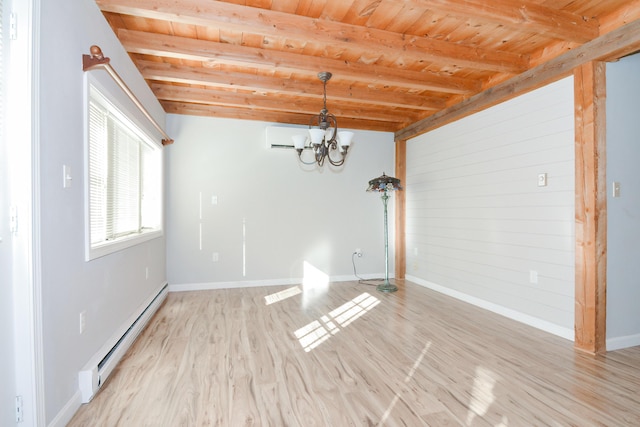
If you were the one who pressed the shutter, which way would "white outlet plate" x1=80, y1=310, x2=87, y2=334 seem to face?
facing the viewer and to the right of the viewer

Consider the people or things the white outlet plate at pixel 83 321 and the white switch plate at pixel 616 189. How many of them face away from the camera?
0

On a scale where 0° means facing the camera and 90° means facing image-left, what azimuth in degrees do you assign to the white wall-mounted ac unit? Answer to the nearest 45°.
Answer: approximately 0°

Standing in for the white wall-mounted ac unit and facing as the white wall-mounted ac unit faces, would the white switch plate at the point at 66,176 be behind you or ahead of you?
ahead

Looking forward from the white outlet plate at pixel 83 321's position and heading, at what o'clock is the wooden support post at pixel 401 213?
The wooden support post is roughly at 10 o'clock from the white outlet plate.

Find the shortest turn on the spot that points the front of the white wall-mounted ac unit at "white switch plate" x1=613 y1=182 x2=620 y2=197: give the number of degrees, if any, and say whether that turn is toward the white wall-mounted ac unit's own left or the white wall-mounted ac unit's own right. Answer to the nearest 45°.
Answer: approximately 45° to the white wall-mounted ac unit's own left

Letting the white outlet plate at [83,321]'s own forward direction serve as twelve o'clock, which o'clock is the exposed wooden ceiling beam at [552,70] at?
The exposed wooden ceiling beam is roughly at 11 o'clock from the white outlet plate.

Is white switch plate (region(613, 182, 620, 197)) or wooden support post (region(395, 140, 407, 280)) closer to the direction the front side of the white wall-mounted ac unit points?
the white switch plate

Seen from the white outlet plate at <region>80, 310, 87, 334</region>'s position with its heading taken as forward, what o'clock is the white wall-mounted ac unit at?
The white wall-mounted ac unit is roughly at 9 o'clock from the white outlet plate.

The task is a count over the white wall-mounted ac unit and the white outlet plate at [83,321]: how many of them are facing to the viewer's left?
0

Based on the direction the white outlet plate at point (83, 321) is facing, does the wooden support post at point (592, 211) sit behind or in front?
in front
